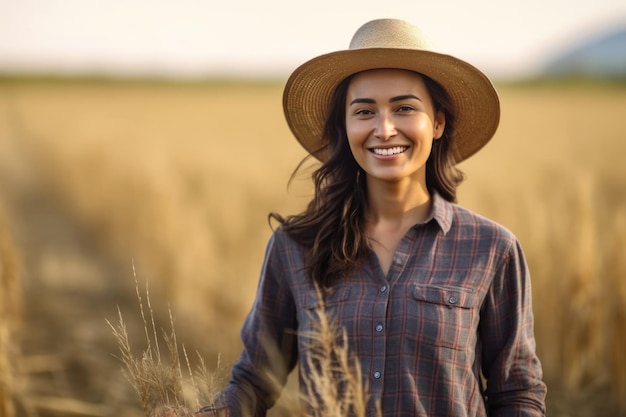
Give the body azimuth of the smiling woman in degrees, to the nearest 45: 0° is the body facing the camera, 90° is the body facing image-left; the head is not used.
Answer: approximately 0°
